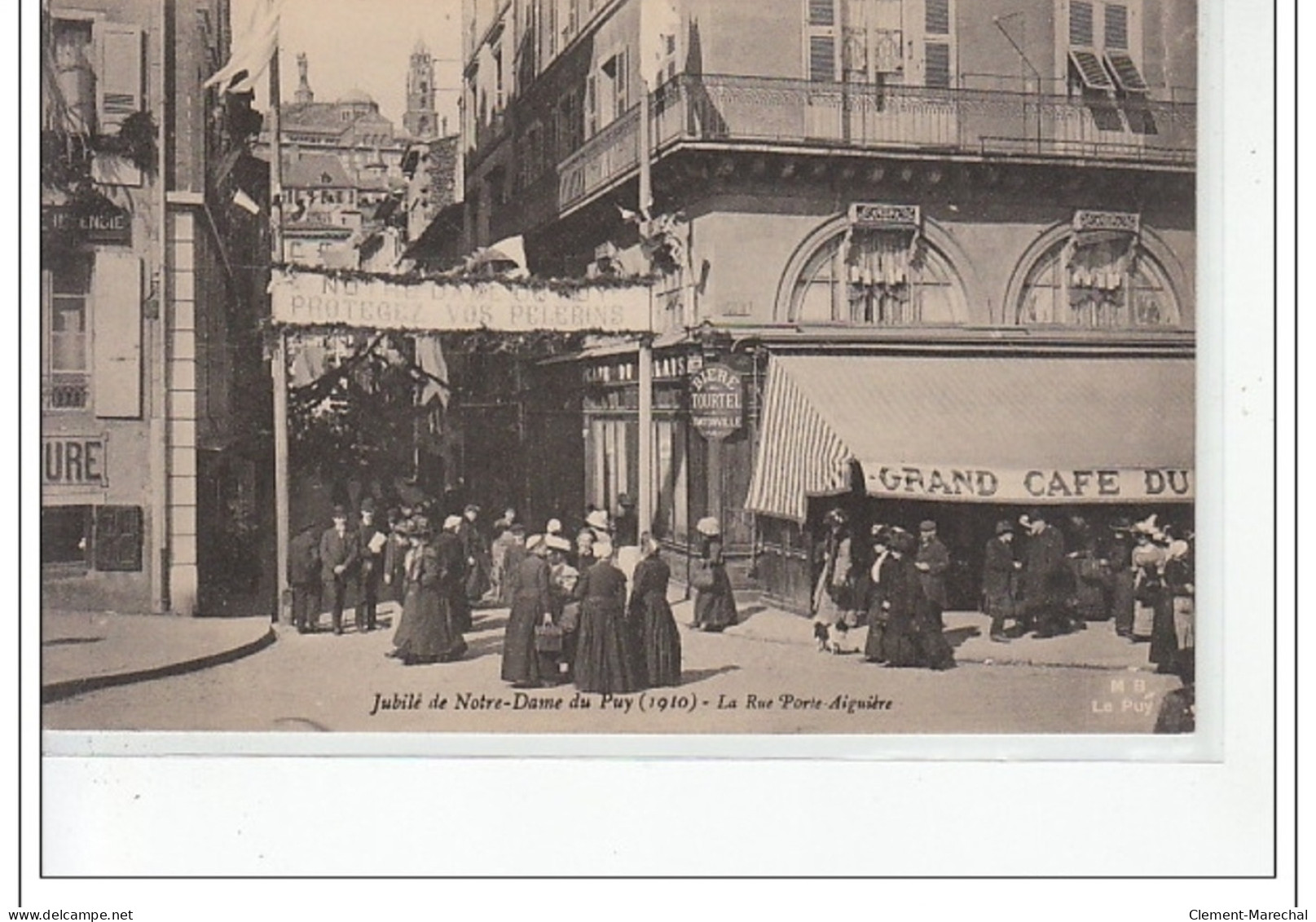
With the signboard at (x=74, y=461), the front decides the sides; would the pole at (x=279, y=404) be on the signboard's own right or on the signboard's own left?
on the signboard's own left

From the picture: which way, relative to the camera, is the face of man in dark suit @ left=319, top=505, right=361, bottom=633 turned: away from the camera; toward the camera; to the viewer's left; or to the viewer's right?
toward the camera

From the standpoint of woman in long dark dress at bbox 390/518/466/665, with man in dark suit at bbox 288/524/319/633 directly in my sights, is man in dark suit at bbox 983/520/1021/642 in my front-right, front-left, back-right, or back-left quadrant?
back-right

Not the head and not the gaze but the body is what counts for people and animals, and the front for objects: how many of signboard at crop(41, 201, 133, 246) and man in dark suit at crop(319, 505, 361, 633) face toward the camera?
2

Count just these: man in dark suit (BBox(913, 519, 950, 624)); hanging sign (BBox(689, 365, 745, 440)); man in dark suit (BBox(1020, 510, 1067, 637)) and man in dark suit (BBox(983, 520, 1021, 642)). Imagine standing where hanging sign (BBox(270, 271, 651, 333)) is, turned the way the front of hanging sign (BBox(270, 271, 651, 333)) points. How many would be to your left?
4

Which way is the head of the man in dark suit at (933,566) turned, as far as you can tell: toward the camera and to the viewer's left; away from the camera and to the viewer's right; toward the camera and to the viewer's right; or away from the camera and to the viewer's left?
toward the camera and to the viewer's left

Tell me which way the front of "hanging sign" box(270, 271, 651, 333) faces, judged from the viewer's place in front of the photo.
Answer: facing the viewer

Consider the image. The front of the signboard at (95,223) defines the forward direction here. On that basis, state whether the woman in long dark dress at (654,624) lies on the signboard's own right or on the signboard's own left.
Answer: on the signboard's own left

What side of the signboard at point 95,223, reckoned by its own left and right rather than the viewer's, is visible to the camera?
front

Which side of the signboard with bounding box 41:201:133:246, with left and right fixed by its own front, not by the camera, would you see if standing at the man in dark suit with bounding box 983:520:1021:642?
left

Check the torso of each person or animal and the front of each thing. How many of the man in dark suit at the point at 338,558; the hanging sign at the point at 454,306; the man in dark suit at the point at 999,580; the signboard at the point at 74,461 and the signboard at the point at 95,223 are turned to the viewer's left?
0
